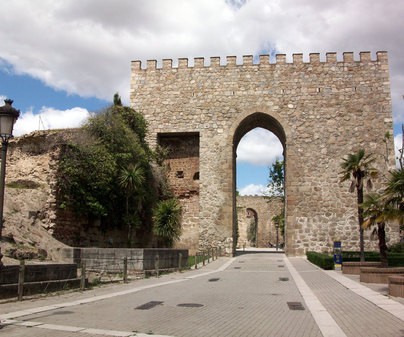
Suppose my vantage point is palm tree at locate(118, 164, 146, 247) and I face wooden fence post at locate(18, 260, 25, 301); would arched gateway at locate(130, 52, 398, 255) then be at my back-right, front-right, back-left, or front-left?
back-left

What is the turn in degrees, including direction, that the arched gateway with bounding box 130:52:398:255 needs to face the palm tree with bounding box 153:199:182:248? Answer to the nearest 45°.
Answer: approximately 45° to its right

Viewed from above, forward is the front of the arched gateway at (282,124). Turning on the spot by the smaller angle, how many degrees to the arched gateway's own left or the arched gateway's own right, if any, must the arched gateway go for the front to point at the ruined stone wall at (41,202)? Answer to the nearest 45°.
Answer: approximately 45° to the arched gateway's own right

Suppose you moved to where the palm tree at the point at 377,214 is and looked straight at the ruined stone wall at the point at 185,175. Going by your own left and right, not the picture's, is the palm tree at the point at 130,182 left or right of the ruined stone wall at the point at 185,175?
left

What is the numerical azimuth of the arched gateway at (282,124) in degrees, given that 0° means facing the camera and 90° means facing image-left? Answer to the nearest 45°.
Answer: approximately 0°
